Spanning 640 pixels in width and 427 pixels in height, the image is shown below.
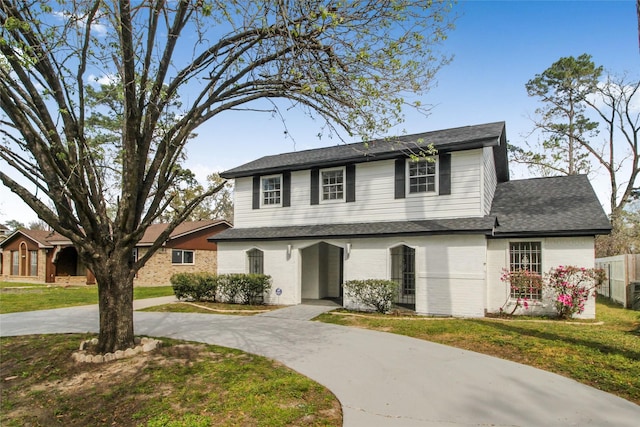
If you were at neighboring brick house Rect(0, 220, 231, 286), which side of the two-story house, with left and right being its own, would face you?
right

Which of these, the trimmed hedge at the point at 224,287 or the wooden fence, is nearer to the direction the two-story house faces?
the trimmed hedge

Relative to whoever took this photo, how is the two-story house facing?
facing the viewer and to the left of the viewer

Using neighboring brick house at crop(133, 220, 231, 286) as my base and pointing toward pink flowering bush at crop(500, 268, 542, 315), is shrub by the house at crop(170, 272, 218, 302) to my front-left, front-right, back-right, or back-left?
front-right

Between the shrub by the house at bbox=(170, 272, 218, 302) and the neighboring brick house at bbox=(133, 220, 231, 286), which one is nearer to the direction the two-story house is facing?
the shrub by the house

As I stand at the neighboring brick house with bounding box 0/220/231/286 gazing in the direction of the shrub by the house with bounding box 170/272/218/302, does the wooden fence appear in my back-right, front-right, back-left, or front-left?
front-left

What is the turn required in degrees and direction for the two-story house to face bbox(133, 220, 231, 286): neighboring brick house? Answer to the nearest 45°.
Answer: approximately 90° to its right

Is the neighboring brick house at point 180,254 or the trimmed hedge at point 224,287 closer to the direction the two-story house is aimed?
the trimmed hedge

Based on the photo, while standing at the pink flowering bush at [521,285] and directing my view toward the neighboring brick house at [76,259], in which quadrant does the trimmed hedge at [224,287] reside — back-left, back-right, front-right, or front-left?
front-left
